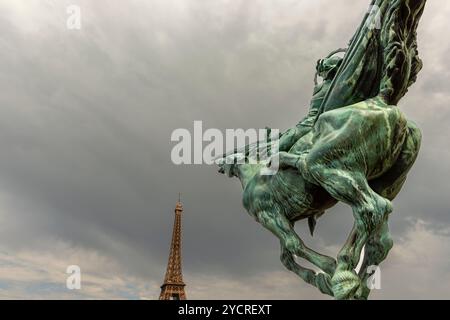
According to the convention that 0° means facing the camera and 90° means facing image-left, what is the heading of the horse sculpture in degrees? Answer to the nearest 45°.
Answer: approximately 135°
